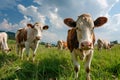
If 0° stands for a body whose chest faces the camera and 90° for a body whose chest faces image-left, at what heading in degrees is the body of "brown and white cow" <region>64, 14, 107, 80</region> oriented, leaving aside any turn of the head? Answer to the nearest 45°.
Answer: approximately 0°

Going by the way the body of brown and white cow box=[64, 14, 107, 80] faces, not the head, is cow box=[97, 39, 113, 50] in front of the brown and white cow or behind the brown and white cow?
behind
